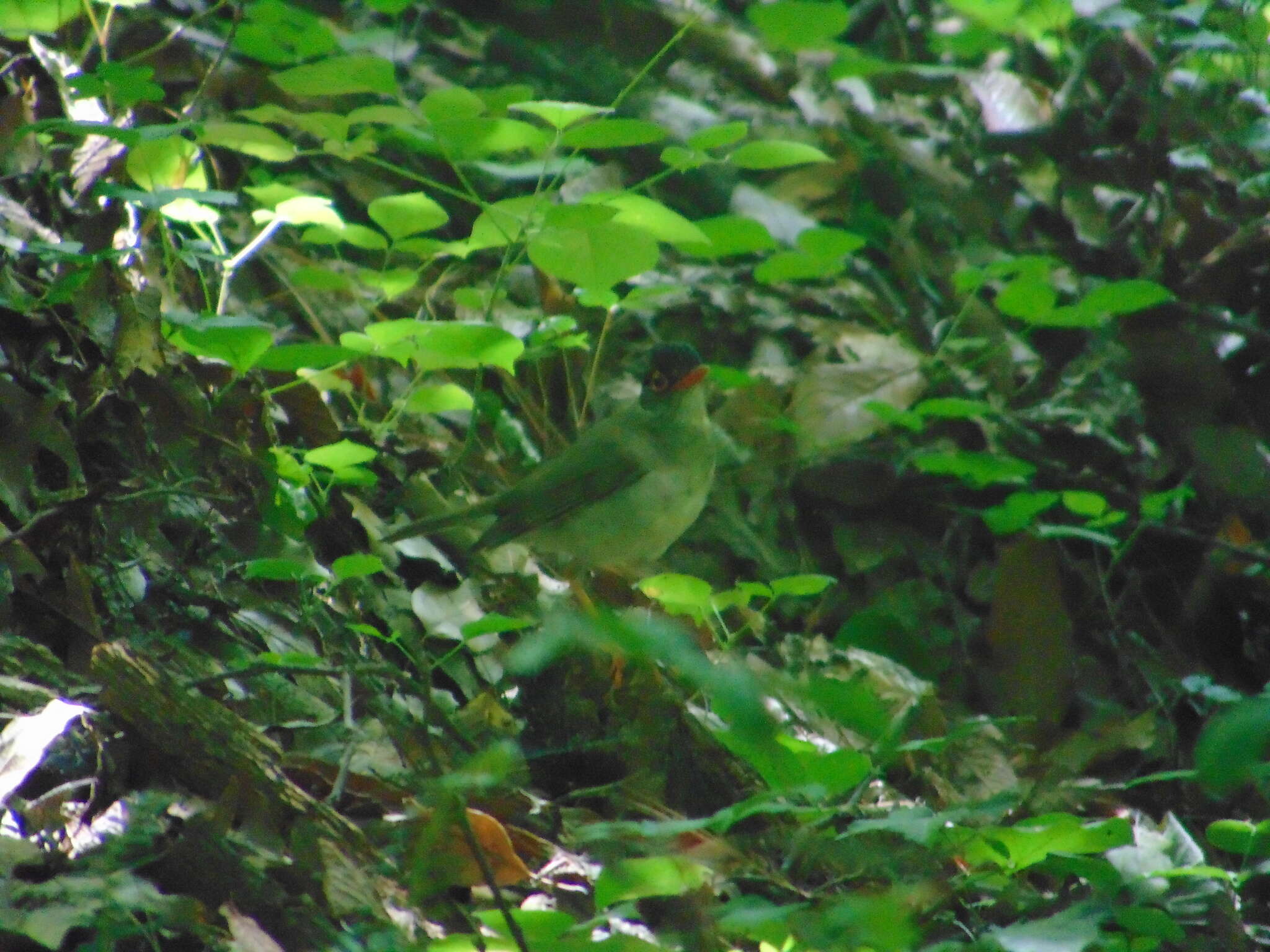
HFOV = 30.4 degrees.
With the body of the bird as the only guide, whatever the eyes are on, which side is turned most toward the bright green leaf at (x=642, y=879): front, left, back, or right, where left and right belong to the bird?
right

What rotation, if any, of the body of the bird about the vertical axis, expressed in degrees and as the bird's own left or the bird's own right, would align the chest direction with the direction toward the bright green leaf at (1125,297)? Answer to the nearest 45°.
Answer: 0° — it already faces it

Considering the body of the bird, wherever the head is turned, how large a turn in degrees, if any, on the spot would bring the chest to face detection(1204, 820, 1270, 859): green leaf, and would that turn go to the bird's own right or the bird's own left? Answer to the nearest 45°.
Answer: approximately 45° to the bird's own right

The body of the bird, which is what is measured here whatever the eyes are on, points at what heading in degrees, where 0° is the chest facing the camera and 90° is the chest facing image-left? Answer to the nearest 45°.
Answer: approximately 270°
